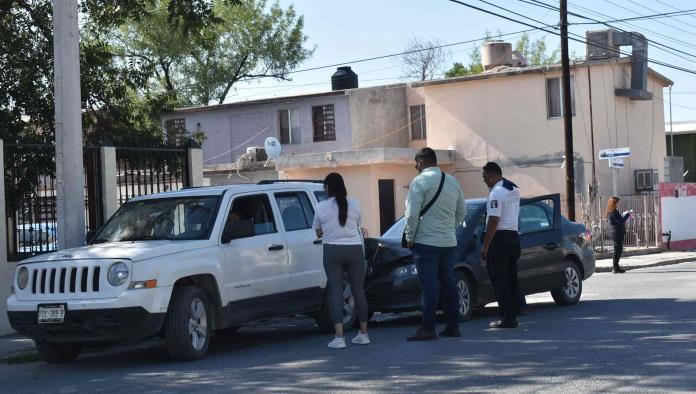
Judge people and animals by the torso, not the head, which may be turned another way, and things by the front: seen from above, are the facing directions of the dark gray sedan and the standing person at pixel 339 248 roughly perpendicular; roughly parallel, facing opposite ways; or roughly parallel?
roughly perpendicular

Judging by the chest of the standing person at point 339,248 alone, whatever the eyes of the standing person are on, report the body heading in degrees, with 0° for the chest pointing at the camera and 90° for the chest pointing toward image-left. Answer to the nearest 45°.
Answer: approximately 135°

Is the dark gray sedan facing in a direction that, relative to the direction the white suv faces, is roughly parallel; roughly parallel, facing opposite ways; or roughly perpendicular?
roughly parallel

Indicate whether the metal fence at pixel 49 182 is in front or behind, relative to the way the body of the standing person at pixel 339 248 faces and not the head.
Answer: in front

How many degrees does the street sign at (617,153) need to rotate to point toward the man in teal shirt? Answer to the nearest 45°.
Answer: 0° — it already faces them

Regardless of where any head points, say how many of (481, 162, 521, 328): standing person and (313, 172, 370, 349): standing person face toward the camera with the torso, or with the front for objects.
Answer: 0

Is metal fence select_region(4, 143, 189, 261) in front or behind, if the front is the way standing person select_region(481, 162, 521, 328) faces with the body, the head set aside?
in front

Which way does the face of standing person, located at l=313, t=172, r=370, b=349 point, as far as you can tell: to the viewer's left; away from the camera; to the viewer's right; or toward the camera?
away from the camera

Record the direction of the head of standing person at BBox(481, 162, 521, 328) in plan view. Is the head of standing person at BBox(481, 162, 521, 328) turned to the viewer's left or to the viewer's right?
to the viewer's left

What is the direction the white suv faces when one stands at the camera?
facing the viewer and to the left of the viewer

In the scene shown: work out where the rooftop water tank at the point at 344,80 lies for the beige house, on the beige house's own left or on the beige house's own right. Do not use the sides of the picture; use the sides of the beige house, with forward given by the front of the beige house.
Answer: on the beige house's own right
